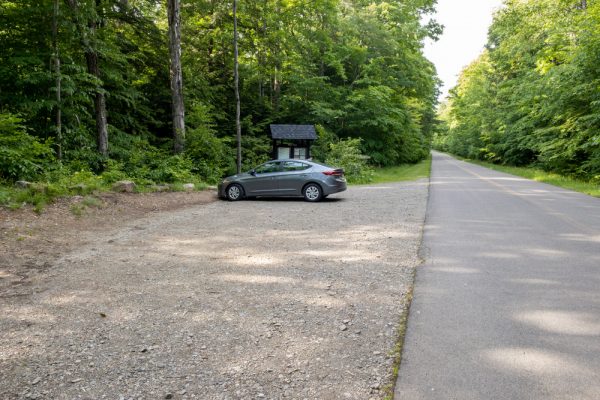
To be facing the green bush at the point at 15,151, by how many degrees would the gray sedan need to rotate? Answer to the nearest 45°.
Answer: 0° — it already faces it

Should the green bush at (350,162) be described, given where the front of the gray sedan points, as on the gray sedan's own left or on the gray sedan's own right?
on the gray sedan's own right

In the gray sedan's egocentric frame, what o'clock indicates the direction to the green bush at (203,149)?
The green bush is roughly at 2 o'clock from the gray sedan.

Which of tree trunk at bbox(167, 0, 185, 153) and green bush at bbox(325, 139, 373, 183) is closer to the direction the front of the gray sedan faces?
the tree trunk

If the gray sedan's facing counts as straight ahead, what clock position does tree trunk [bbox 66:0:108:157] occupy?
The tree trunk is roughly at 1 o'clock from the gray sedan.

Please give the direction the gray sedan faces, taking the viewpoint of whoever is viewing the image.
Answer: facing to the left of the viewer

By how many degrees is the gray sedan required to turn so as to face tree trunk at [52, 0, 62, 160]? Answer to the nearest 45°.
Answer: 0° — it already faces it

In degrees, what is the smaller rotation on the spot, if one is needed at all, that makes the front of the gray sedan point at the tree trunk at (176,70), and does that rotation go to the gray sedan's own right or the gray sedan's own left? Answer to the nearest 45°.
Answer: approximately 45° to the gray sedan's own right
